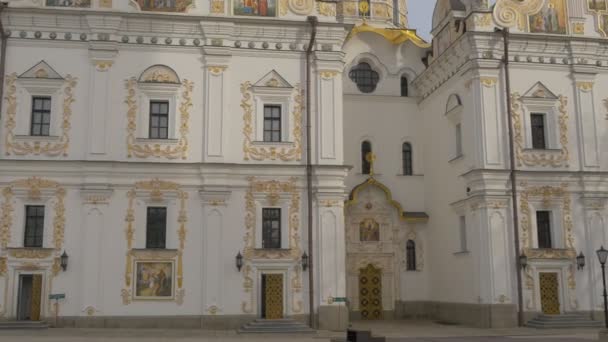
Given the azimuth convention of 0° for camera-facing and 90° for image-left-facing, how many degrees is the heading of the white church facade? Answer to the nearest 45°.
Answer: approximately 0°

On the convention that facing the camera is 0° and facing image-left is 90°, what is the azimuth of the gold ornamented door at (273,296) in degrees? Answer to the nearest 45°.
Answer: approximately 0°
